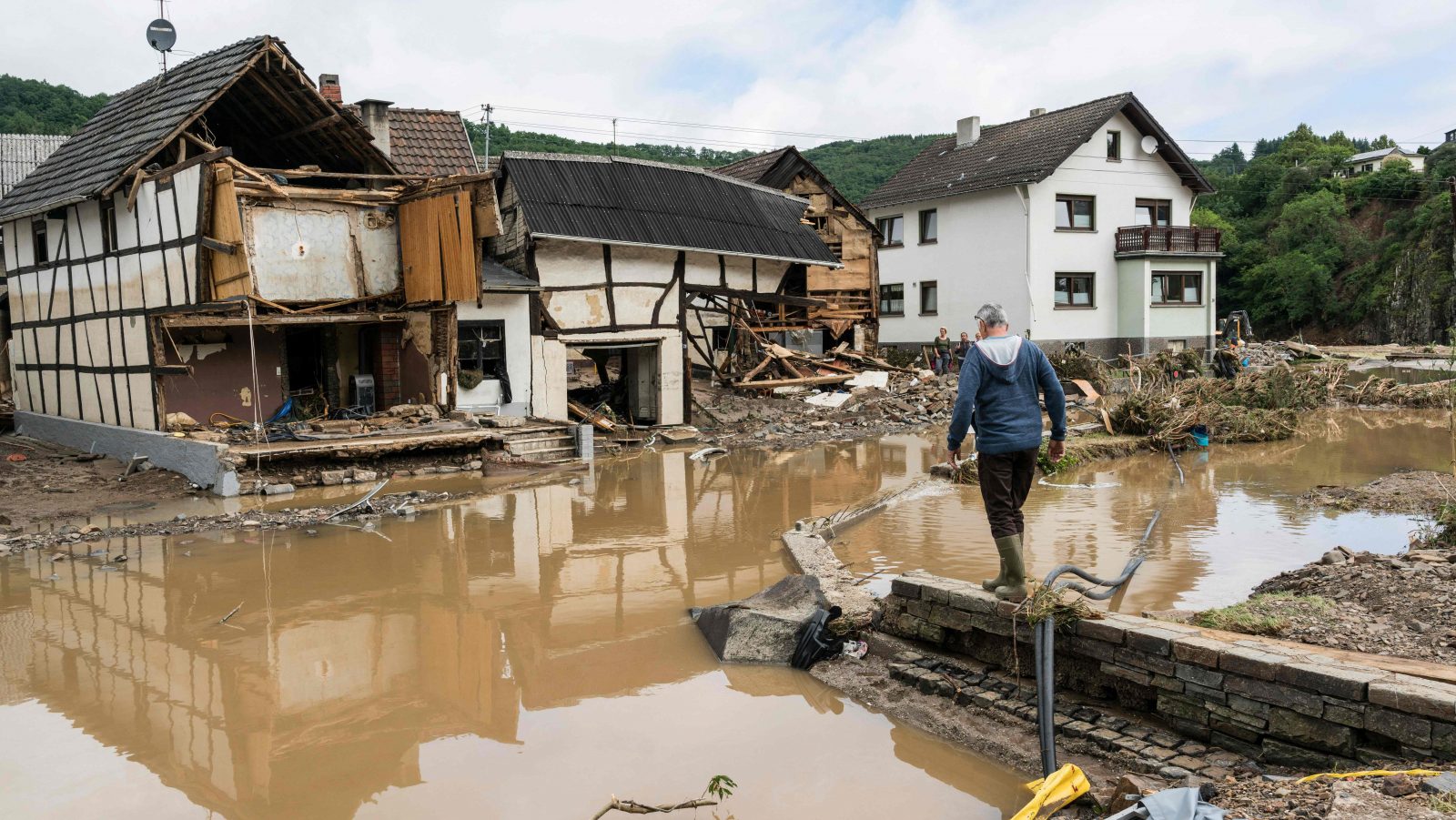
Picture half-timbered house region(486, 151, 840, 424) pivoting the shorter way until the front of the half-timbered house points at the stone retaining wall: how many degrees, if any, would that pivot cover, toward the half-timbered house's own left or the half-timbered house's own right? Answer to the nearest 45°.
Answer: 0° — it already faces it

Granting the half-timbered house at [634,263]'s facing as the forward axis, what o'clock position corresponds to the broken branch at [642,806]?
The broken branch is roughly at 12 o'clock from the half-timbered house.

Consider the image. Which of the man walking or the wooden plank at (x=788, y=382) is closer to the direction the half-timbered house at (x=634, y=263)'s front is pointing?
the man walking

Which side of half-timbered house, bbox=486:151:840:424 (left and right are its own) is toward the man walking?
front

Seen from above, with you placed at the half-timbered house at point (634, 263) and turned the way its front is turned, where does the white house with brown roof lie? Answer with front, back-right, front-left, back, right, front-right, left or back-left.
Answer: back-left

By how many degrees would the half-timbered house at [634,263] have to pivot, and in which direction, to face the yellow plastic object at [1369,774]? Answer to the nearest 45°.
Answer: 0° — it already faces it

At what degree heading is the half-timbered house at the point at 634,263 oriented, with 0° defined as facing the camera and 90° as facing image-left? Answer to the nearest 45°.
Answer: approximately 0°

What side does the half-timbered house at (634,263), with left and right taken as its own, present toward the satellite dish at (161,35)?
right
